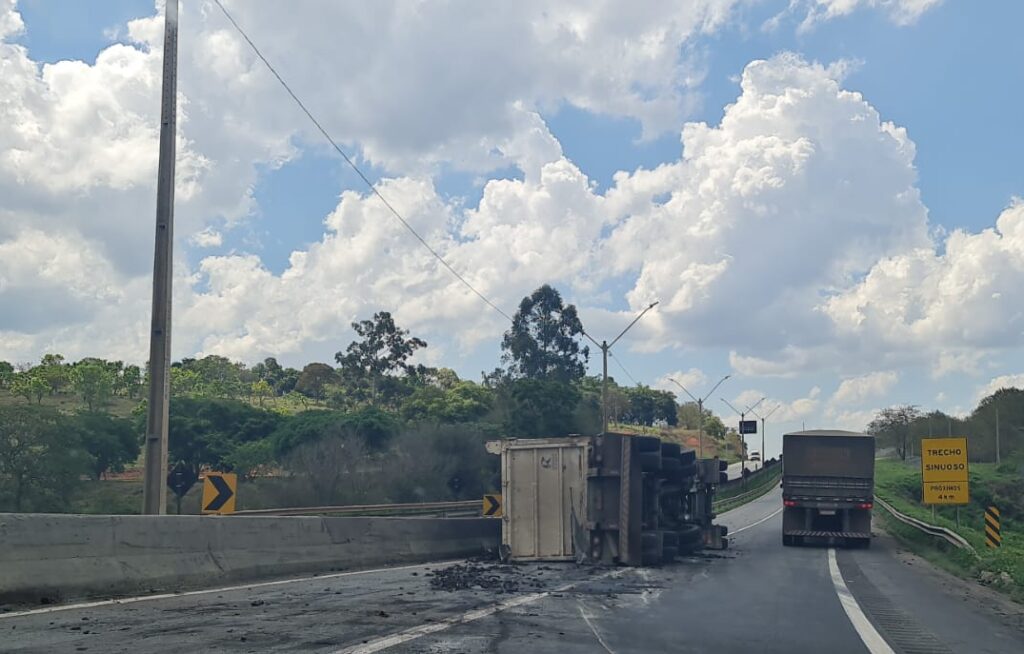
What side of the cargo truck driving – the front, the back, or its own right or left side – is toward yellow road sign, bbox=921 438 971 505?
right

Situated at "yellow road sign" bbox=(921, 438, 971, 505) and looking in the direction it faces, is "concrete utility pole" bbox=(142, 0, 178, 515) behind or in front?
in front

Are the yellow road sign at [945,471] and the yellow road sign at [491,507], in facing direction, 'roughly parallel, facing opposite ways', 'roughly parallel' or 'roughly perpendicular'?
roughly parallel

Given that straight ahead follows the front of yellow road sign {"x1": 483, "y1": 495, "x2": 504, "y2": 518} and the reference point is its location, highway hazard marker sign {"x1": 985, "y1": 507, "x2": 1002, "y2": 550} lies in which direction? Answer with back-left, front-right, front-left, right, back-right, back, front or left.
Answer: left

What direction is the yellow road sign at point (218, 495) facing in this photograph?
toward the camera

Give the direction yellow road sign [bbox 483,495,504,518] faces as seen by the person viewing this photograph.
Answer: facing the viewer

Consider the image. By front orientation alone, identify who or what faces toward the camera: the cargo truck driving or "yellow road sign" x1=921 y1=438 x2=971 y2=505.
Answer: the yellow road sign

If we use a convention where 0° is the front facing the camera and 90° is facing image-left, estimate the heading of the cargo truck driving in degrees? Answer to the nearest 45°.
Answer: approximately 180°

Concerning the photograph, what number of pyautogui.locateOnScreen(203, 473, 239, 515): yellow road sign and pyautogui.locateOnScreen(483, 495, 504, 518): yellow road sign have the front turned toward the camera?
2

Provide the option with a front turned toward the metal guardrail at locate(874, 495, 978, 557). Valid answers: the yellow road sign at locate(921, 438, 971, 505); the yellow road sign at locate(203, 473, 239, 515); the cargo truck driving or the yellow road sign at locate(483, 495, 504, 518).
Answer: the yellow road sign at locate(921, 438, 971, 505)

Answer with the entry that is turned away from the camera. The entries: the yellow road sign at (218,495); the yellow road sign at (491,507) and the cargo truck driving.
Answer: the cargo truck driving
